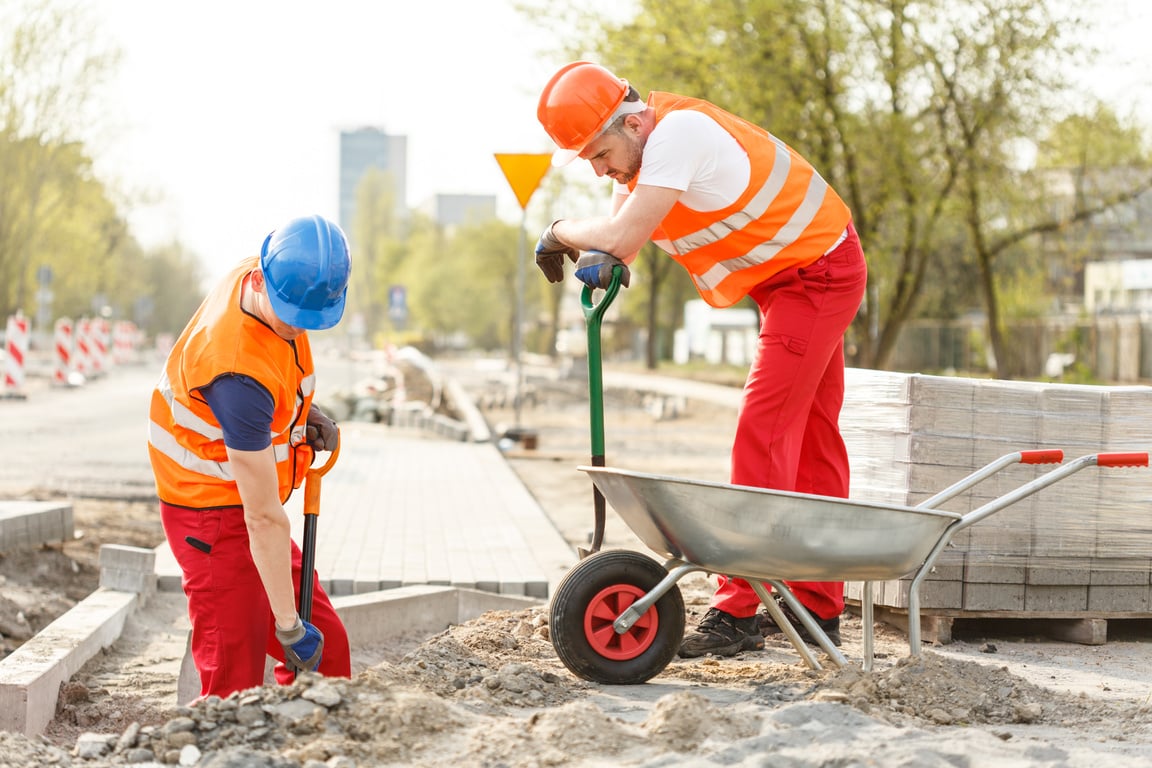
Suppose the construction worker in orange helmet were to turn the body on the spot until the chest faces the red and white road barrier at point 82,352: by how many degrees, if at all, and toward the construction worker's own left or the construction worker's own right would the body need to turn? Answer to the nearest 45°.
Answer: approximately 45° to the construction worker's own right

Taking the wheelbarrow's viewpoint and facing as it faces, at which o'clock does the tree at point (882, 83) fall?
The tree is roughly at 3 o'clock from the wheelbarrow.

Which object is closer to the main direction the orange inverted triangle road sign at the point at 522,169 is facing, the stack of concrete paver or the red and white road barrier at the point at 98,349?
the stack of concrete paver

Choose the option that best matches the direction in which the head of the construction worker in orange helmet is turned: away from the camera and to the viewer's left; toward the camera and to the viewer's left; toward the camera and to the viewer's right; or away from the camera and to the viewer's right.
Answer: toward the camera and to the viewer's left

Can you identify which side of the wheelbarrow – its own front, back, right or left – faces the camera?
left

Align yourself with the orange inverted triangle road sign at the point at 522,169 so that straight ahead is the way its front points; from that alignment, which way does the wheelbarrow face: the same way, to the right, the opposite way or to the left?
to the right

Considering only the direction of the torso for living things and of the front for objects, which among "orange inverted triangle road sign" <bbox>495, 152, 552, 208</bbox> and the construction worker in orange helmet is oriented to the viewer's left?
the construction worker in orange helmet

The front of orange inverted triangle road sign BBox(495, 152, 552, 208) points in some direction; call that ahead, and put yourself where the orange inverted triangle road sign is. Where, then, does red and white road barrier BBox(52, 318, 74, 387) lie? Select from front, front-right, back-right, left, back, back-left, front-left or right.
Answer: back-right

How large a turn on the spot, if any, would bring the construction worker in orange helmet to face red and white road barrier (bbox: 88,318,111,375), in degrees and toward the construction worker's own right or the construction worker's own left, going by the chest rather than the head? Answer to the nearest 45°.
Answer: approximately 45° to the construction worker's own right

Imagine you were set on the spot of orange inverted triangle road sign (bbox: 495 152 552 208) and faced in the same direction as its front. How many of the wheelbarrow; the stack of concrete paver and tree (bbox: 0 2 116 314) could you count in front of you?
2

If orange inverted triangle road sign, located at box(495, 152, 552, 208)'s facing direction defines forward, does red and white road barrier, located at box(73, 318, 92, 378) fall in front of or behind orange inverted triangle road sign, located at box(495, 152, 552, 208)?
behind

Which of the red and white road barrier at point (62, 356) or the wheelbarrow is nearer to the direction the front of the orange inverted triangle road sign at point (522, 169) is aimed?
the wheelbarrow

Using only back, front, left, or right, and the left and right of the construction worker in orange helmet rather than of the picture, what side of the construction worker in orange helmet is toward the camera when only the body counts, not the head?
left
